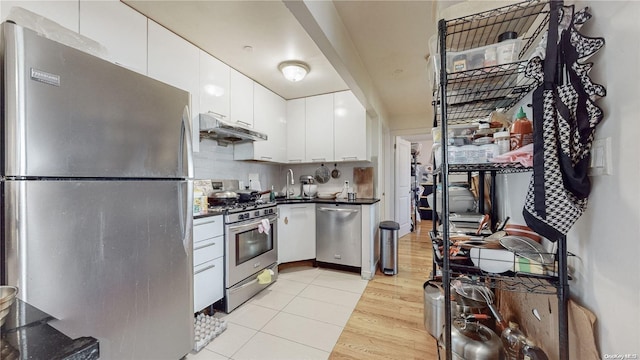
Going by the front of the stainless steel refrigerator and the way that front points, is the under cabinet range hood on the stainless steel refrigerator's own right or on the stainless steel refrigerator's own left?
on the stainless steel refrigerator's own left

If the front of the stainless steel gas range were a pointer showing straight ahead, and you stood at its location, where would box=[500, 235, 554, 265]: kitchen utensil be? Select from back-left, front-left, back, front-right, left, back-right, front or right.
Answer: front

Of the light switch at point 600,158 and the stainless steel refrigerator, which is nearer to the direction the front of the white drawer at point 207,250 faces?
the light switch

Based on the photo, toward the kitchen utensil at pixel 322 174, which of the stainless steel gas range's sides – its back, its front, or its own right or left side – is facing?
left

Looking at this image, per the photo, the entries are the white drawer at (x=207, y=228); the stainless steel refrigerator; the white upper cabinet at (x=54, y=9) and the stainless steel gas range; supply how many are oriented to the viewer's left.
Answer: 0

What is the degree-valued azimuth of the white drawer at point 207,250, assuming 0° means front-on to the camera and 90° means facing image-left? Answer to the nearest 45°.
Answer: approximately 315°

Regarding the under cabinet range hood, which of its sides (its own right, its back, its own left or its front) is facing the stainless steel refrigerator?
right

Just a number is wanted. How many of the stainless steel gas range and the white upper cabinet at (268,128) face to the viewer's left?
0

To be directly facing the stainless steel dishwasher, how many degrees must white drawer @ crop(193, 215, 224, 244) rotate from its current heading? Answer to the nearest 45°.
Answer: approximately 45° to its left

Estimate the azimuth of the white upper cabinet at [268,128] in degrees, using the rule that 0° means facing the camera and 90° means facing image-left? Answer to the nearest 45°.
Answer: approximately 315°
